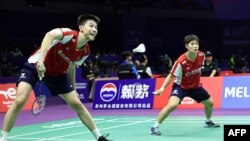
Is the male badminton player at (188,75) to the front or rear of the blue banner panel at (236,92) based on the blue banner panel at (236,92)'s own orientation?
to the front

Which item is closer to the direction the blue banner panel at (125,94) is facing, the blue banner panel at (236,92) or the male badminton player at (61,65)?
the male badminton player

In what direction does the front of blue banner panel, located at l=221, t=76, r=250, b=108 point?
toward the camera

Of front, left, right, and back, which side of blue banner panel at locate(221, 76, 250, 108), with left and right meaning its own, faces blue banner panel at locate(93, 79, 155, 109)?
right

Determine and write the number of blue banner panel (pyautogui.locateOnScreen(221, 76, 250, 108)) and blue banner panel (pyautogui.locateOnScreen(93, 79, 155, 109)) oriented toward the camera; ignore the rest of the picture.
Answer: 2

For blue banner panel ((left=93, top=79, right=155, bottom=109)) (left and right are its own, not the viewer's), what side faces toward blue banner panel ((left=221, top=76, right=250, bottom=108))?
left

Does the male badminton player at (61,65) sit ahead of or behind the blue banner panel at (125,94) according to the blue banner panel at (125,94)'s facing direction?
ahead

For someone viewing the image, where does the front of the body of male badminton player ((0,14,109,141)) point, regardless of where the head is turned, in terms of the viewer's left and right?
facing the viewer and to the right of the viewer

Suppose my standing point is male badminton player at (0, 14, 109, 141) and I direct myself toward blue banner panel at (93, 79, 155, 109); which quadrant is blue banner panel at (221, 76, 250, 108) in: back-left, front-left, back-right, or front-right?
front-right

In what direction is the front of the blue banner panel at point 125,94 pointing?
toward the camera
